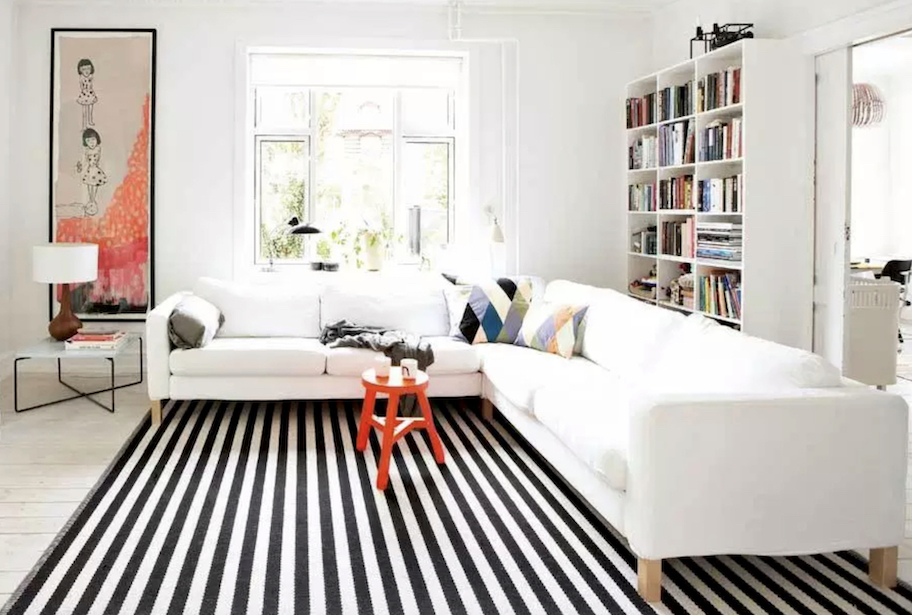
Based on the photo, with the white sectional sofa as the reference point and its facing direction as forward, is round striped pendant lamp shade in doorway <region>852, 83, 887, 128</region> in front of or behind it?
behind

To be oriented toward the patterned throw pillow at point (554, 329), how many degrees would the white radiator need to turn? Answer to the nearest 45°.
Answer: approximately 45° to its right

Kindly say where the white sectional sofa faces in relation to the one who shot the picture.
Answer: facing the viewer and to the left of the viewer

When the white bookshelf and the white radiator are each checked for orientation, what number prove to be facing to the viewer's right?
0

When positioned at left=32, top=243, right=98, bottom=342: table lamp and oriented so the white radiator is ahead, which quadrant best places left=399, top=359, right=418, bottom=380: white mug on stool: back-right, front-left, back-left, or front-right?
front-right

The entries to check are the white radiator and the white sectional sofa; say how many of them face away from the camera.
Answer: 0

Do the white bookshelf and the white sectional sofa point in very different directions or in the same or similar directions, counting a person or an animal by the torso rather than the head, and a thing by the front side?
same or similar directions

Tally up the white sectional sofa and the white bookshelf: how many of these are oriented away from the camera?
0

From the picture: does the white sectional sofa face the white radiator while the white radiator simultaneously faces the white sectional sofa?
no

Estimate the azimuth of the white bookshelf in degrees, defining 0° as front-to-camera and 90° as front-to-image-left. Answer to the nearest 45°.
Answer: approximately 45°

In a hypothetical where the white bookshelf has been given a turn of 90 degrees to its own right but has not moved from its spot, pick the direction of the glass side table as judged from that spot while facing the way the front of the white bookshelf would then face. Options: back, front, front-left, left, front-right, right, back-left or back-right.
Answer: front-left

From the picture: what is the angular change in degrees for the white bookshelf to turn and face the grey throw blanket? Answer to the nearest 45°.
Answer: approximately 45° to its right

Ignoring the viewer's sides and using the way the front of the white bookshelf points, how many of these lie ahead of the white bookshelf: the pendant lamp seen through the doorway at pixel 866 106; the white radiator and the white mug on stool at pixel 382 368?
1
